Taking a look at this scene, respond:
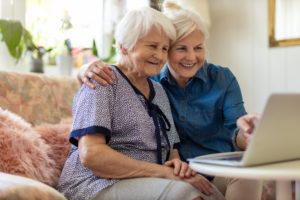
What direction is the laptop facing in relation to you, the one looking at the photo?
facing away from the viewer and to the left of the viewer

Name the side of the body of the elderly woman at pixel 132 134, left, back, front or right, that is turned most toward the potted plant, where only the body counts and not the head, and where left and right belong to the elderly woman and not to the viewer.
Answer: back

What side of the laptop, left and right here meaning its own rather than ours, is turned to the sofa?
front

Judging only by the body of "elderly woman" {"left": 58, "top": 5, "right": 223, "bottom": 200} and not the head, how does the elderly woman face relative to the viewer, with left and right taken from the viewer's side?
facing the viewer and to the right of the viewer

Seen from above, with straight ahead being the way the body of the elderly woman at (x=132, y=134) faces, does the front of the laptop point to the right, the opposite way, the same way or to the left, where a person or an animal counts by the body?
the opposite way

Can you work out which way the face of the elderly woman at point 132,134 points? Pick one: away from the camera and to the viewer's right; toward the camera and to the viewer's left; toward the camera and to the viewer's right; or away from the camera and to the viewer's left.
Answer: toward the camera and to the viewer's right

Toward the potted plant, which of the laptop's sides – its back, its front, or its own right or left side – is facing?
front
